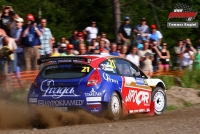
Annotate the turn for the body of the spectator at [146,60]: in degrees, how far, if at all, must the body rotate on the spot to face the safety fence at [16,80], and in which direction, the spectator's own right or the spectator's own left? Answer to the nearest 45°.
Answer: approximately 45° to the spectator's own right

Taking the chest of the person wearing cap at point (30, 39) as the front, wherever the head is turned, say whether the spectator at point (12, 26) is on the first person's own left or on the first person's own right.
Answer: on the first person's own right

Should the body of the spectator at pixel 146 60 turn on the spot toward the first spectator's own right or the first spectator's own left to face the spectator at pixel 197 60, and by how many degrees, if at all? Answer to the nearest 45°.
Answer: approximately 135° to the first spectator's own left

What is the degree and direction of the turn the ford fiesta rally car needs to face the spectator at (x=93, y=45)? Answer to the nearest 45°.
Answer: approximately 45° to its left

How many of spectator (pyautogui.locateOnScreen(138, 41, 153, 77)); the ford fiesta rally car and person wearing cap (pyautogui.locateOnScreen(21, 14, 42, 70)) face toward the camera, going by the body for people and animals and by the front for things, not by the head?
2

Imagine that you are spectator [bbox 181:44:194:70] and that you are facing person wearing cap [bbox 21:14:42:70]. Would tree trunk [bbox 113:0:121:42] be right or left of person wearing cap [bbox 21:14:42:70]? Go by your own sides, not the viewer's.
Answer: right

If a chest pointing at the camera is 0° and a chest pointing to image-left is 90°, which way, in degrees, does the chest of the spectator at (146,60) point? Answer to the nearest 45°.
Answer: approximately 0°

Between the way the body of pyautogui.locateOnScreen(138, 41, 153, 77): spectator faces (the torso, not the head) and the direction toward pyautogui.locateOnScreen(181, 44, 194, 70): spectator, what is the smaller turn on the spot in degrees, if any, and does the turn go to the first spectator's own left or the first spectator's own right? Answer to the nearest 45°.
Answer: approximately 135° to the first spectator's own left

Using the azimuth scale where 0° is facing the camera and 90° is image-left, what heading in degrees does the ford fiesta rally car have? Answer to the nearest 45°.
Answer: approximately 225°
